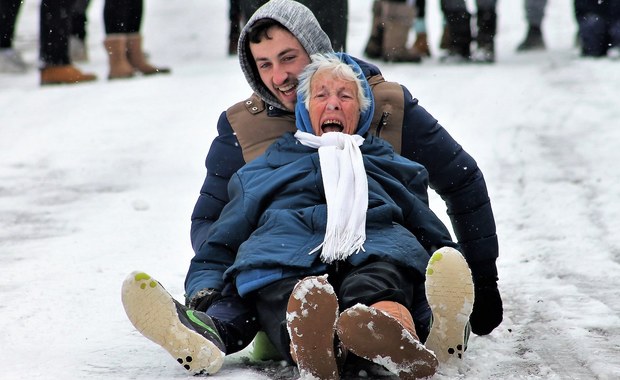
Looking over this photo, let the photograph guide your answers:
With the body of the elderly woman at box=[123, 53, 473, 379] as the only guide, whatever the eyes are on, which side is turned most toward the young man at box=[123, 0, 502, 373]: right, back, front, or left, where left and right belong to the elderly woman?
back

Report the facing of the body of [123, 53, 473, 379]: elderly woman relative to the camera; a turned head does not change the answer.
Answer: toward the camera

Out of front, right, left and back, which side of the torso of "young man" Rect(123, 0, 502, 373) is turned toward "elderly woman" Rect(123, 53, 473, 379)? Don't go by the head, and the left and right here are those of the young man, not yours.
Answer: front

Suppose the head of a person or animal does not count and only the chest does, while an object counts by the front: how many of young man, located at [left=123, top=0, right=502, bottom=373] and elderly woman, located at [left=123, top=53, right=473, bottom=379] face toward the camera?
2

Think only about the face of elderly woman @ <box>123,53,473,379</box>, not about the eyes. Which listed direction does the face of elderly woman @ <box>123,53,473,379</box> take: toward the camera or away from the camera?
toward the camera

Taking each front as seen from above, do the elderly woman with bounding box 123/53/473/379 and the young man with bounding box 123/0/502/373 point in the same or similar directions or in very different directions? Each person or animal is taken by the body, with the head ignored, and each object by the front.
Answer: same or similar directions
